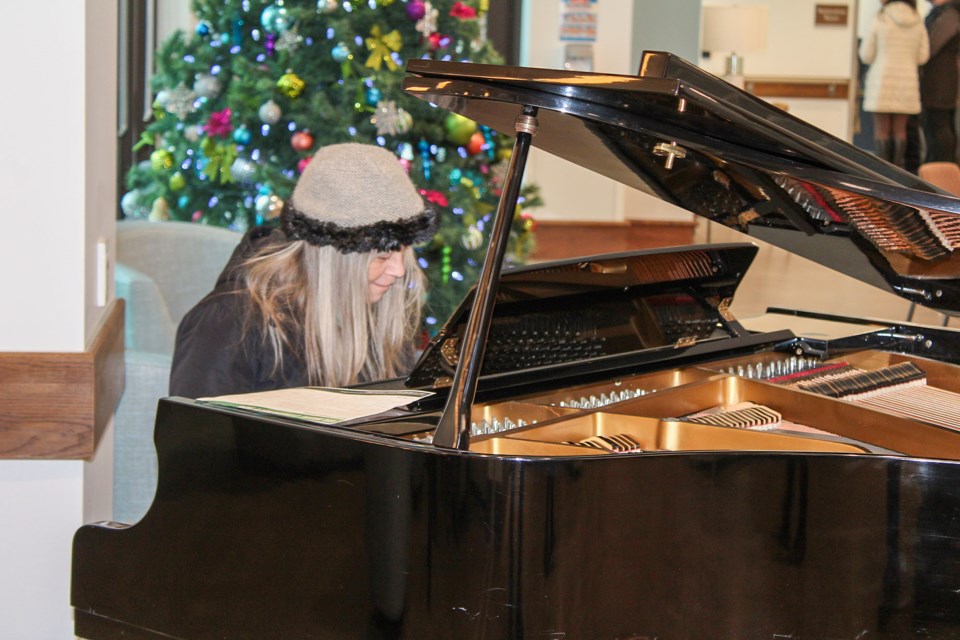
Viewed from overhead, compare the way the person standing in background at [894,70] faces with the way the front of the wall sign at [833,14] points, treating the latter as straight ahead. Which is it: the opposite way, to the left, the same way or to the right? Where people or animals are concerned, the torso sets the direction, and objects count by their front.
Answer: the opposite way

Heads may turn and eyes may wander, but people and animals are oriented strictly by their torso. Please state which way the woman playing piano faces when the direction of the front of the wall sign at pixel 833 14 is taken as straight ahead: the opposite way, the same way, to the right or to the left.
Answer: to the left

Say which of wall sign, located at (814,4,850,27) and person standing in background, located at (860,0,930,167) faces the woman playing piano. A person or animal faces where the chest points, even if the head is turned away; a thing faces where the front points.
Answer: the wall sign

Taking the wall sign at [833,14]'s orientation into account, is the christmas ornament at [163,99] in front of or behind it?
in front

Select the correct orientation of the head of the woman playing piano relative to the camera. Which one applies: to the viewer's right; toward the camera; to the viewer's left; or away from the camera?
to the viewer's right

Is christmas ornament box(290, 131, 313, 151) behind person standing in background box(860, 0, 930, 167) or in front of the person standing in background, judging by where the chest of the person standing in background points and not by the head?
behind

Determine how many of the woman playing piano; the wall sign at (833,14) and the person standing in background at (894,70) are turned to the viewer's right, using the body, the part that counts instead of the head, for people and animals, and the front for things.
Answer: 1

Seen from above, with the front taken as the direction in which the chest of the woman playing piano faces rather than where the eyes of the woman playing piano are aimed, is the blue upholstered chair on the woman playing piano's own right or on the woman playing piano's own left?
on the woman playing piano's own left

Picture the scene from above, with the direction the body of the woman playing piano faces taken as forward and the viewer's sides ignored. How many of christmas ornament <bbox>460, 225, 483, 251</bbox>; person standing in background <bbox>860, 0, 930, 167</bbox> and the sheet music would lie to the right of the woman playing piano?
1

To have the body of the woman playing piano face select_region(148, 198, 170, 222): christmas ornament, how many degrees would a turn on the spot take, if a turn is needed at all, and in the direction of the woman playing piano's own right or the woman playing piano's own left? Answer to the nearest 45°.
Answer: approximately 90° to the woman playing piano's own left

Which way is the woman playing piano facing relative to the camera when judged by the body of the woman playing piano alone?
to the viewer's right

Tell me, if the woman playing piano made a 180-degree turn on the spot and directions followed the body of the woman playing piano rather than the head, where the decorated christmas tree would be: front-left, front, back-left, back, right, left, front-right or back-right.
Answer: right

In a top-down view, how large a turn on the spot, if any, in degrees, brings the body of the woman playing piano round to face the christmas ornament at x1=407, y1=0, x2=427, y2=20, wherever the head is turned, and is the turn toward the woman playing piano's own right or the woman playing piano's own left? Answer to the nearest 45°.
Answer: approximately 90° to the woman playing piano's own left

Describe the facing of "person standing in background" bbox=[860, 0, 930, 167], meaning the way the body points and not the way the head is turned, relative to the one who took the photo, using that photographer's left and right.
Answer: facing away from the viewer

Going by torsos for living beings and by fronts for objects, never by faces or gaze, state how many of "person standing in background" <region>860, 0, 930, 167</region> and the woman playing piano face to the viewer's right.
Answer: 1

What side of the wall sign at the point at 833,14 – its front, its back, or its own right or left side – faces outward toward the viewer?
front
